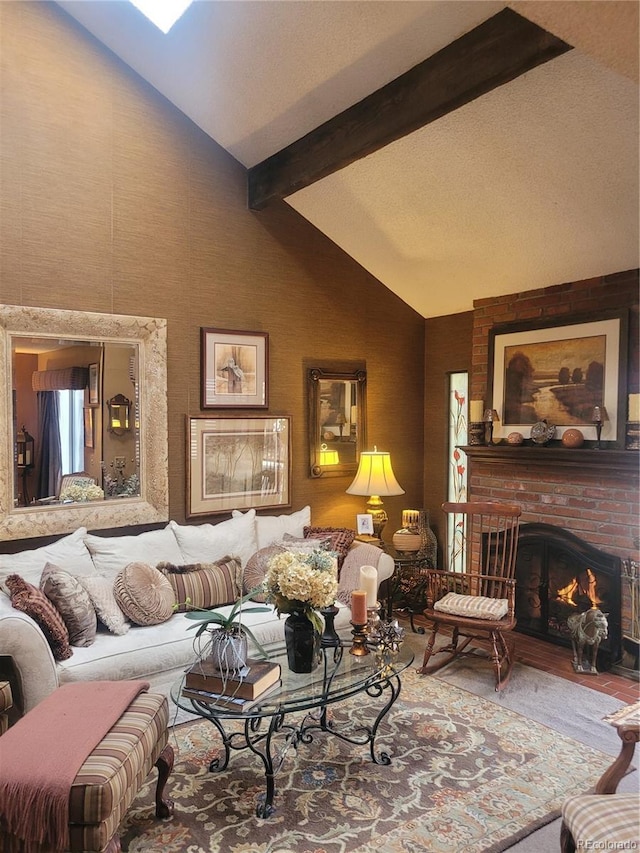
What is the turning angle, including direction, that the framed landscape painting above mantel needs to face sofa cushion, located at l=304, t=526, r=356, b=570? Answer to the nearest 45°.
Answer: approximately 45° to its right

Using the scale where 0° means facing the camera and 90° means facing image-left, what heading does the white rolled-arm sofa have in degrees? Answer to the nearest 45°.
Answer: approximately 315°

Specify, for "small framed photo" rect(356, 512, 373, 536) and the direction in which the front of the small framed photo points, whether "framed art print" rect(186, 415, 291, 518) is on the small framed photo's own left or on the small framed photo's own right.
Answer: on the small framed photo's own right

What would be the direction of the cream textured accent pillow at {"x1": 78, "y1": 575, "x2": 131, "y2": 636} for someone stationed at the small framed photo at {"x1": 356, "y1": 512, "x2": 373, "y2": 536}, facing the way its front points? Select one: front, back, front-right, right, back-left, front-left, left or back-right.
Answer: front-right

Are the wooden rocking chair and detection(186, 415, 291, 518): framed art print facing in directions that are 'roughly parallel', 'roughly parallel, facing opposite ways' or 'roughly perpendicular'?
roughly perpendicular
